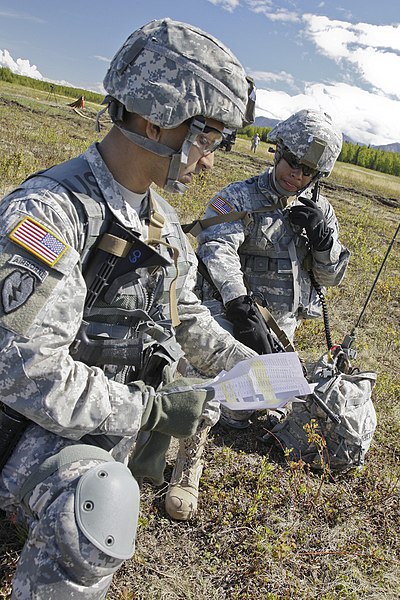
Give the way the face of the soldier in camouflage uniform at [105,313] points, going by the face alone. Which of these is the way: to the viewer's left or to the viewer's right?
to the viewer's right
